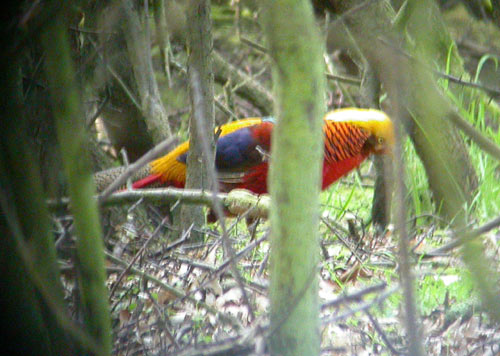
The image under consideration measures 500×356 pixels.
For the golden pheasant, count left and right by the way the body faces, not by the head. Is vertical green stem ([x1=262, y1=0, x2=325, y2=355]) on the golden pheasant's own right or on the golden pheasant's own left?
on the golden pheasant's own right

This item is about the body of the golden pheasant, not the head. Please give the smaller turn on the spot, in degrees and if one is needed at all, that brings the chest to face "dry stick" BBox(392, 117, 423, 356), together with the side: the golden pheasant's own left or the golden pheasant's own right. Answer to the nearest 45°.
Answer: approximately 90° to the golden pheasant's own right

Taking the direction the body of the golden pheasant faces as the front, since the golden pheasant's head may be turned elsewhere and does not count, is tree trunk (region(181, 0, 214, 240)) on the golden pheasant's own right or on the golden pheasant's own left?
on the golden pheasant's own right

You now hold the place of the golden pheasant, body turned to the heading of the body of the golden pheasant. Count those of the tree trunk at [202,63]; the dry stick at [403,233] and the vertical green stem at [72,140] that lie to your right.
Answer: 3

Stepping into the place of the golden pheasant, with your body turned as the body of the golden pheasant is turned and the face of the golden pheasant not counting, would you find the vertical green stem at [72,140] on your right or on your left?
on your right

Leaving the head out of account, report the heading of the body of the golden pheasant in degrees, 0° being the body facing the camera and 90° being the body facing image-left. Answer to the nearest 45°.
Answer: approximately 270°
